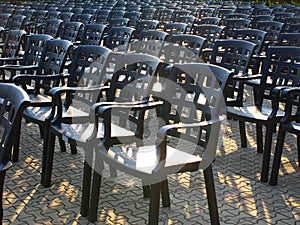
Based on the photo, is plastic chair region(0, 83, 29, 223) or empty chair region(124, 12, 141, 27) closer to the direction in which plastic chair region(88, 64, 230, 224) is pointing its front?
the plastic chair

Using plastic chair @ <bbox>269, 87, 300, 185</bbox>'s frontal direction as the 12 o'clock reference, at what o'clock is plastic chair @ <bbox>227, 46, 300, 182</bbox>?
plastic chair @ <bbox>227, 46, 300, 182</bbox> is roughly at 4 o'clock from plastic chair @ <bbox>269, 87, 300, 185</bbox>.

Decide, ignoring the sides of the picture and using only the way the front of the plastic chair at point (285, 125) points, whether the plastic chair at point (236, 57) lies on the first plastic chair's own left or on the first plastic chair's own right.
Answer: on the first plastic chair's own right

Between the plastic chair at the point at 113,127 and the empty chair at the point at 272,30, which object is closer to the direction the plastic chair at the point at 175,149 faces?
the plastic chair

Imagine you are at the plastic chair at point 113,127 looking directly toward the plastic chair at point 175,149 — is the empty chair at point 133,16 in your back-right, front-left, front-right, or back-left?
back-left

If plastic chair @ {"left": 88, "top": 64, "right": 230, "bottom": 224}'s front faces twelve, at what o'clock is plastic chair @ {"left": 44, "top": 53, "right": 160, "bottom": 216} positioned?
plastic chair @ {"left": 44, "top": 53, "right": 160, "bottom": 216} is roughly at 3 o'clock from plastic chair @ {"left": 88, "top": 64, "right": 230, "bottom": 224}.

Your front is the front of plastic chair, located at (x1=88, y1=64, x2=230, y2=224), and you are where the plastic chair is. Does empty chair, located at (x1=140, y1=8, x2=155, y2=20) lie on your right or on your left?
on your right

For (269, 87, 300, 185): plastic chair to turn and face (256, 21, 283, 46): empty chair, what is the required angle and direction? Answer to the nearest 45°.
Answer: approximately 135° to its right
